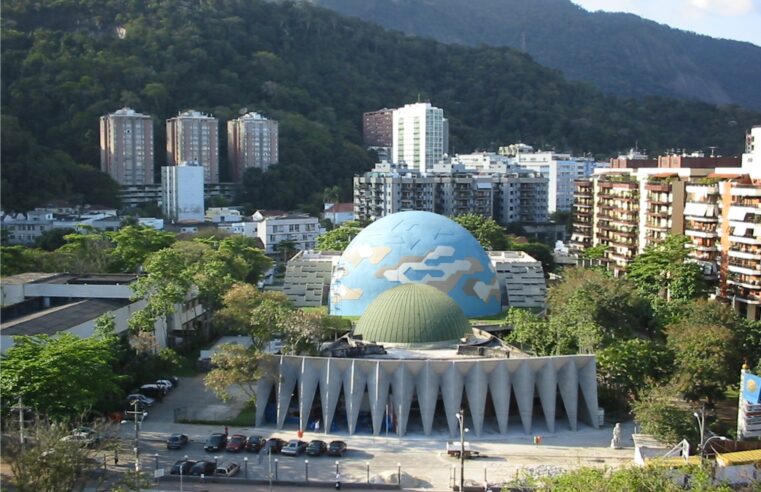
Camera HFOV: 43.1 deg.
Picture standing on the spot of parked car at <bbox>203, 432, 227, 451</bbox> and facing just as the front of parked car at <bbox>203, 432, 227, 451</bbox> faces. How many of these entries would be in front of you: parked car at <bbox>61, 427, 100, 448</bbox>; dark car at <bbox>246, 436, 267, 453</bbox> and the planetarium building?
1

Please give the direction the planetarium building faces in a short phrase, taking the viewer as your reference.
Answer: facing the viewer

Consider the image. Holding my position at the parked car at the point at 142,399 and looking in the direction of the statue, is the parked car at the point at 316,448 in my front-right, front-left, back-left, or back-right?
front-right

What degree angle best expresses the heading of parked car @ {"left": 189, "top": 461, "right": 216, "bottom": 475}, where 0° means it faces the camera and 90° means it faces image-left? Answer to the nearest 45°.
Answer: approximately 45°

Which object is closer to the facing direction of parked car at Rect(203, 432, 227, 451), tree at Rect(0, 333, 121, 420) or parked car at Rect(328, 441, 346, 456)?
the tree
